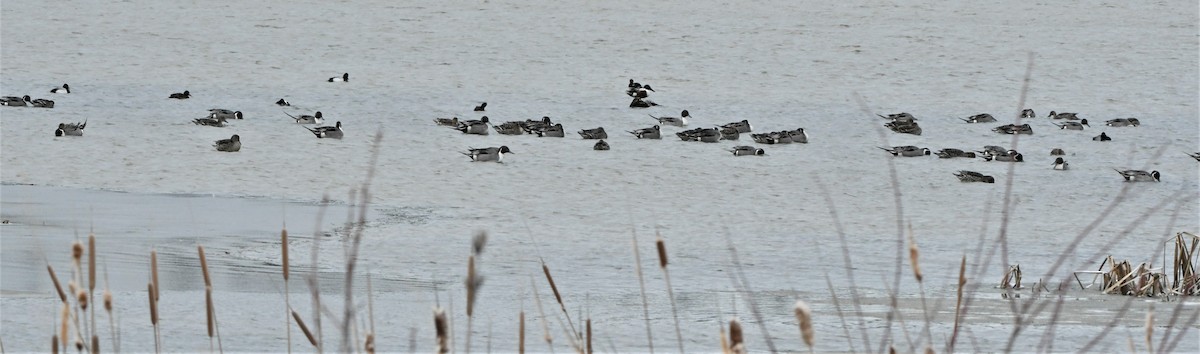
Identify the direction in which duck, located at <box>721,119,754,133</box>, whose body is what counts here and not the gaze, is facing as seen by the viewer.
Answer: to the viewer's right

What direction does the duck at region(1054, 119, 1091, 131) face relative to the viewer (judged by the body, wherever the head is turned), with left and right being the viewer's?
facing to the right of the viewer

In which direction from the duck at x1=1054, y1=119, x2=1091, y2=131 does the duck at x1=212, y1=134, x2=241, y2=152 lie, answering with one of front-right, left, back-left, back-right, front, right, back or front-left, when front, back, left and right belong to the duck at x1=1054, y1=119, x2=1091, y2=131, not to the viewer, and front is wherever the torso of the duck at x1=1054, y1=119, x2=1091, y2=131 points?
back-right

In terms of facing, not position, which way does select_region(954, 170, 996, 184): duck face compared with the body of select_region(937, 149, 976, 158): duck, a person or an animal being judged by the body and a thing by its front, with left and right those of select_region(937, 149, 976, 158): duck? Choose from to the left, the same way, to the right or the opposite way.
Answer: the same way

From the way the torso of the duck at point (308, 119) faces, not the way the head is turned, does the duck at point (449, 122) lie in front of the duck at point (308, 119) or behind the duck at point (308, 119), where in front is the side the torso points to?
in front

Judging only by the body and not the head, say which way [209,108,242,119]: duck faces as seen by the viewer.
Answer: to the viewer's right

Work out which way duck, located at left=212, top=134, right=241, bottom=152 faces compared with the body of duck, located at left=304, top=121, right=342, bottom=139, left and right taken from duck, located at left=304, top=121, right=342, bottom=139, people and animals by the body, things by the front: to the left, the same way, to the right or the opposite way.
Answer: the same way
